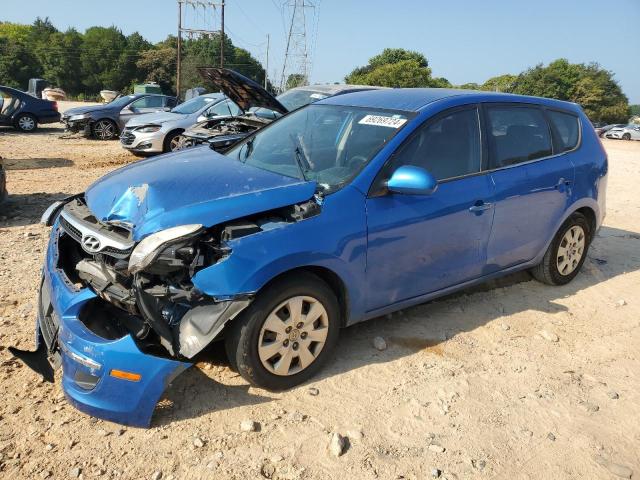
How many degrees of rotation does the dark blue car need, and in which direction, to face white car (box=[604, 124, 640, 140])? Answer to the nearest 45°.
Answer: approximately 180°

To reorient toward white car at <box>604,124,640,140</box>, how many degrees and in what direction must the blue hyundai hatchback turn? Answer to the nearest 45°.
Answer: approximately 180°

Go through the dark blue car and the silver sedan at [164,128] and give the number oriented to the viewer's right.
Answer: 0

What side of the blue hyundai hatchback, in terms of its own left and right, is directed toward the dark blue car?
right

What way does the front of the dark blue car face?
to the viewer's left

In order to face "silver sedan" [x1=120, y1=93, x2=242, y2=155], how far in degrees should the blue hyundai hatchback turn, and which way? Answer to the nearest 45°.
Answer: approximately 135° to its right

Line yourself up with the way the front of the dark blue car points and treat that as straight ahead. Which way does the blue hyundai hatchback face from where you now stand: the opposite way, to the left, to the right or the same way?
the same way

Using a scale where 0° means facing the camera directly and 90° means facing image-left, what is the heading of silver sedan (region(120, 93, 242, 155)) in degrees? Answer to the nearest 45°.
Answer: approximately 45°

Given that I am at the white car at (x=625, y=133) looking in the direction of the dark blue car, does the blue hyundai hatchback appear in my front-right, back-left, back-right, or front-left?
front-left

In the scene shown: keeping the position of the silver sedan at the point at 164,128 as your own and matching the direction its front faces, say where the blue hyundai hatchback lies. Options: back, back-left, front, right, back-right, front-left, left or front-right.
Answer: front-left

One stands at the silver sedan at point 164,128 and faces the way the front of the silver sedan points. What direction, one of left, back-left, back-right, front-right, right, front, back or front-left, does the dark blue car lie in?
right

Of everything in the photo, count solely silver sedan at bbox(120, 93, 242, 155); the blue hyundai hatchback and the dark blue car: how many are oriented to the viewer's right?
0

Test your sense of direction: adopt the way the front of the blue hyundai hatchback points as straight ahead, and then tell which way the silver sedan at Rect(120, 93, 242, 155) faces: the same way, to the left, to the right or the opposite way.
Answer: the same way

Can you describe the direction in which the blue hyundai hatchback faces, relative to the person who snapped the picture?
facing the viewer and to the left of the viewer

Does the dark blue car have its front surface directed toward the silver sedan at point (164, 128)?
no
